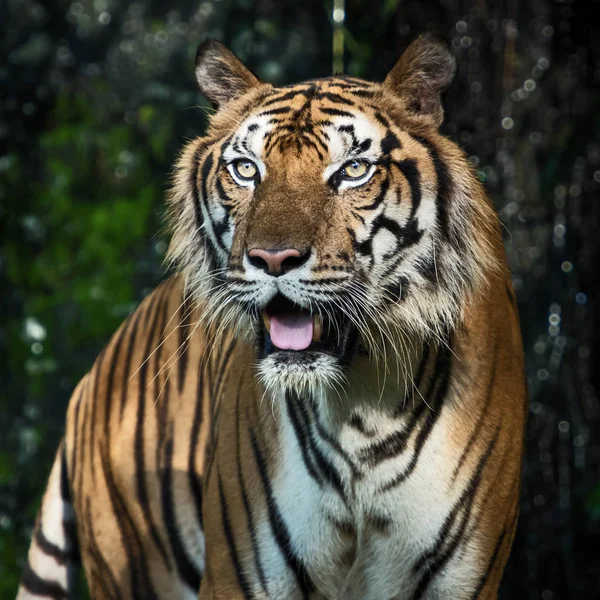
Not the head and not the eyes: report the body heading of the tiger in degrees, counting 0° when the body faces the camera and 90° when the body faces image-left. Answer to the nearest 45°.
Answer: approximately 315°
